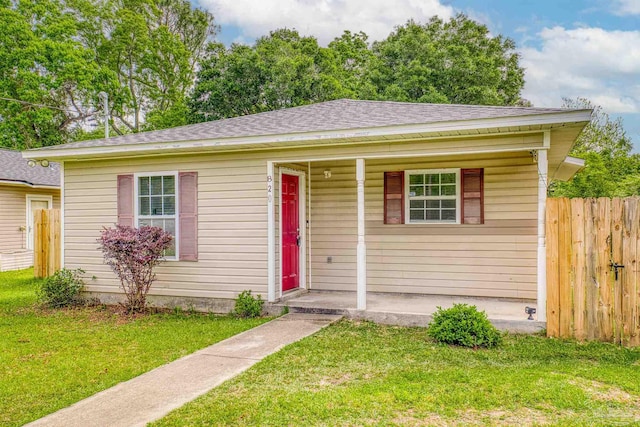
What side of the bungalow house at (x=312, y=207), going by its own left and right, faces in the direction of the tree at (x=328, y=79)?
back

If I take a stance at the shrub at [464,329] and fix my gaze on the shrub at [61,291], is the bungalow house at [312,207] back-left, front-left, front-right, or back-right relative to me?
front-right

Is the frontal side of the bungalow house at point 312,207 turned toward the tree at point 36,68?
no

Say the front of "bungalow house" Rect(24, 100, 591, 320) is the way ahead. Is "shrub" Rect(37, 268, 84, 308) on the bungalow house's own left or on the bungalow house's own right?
on the bungalow house's own right

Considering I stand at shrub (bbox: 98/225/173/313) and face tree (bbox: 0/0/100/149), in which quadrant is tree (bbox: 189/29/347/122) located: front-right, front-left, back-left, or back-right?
front-right

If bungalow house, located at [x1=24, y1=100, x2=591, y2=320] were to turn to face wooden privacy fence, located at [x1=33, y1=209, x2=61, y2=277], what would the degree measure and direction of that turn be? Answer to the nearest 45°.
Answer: approximately 135° to its right

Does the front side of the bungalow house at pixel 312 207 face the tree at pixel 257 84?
no

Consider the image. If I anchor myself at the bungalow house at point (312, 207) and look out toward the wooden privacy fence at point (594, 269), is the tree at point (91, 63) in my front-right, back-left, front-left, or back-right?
back-left

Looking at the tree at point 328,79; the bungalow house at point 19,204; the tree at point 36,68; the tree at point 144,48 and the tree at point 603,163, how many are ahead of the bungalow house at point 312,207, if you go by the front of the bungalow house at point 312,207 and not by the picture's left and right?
0

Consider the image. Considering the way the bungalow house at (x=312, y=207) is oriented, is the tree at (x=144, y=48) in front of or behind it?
behind

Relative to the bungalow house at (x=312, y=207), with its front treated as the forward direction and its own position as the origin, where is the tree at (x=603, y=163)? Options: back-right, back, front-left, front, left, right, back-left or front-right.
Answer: back-left

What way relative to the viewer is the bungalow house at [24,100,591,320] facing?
toward the camera

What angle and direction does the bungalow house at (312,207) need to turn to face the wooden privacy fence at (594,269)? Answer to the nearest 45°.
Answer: approximately 45° to its left
